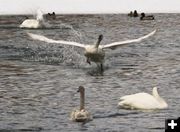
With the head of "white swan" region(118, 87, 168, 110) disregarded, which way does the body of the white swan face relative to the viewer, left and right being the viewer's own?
facing to the right of the viewer
